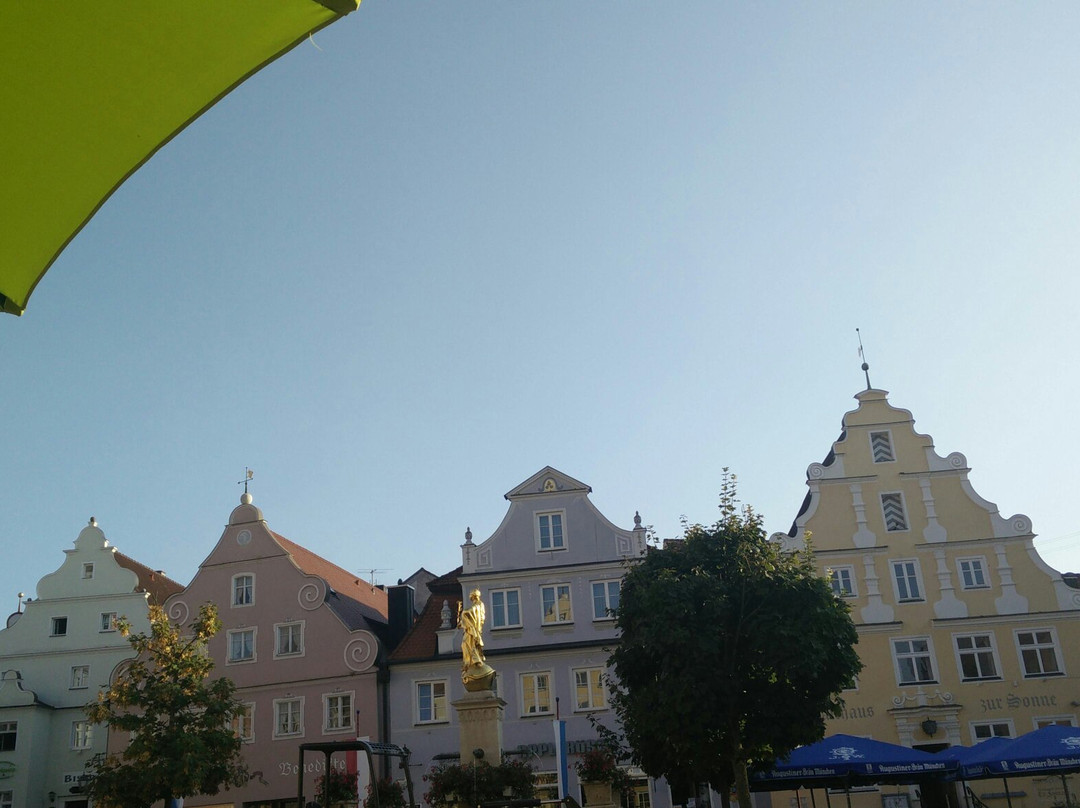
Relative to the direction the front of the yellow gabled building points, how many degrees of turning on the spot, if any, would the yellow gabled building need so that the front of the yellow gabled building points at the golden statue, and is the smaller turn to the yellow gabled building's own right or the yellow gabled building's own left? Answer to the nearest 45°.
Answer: approximately 45° to the yellow gabled building's own right

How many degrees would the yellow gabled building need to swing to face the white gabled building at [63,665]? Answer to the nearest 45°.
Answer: approximately 90° to its right

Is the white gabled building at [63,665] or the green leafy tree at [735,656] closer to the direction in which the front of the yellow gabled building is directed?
the green leafy tree

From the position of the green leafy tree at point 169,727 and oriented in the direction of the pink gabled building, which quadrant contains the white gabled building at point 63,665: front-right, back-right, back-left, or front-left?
front-left

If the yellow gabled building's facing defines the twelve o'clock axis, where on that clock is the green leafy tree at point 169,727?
The green leafy tree is roughly at 2 o'clock from the yellow gabled building.

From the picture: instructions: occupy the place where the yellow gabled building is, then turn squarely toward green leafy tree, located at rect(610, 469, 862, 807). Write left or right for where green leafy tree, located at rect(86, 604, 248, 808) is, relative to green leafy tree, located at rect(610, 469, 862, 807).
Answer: right

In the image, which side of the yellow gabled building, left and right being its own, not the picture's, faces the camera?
front

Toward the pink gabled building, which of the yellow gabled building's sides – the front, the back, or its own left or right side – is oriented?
right
